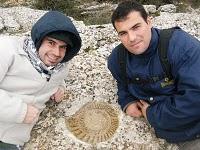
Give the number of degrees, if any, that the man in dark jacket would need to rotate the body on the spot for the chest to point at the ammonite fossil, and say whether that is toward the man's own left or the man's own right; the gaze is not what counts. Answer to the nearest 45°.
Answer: approximately 45° to the man's own right

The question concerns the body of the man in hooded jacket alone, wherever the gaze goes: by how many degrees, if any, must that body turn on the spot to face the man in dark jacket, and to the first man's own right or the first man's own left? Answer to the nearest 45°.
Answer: approximately 45° to the first man's own left

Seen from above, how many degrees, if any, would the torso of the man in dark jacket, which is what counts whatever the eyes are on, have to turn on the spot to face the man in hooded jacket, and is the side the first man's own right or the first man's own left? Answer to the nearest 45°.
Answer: approximately 45° to the first man's own right

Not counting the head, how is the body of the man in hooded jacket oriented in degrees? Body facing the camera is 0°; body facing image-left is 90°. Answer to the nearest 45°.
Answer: approximately 315°
